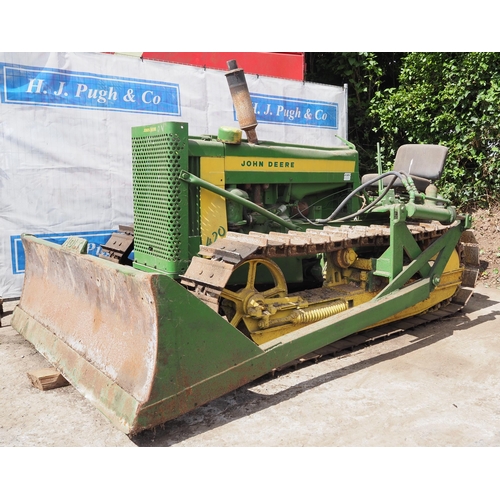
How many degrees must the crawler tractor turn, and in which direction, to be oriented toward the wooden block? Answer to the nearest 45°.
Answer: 0° — it already faces it

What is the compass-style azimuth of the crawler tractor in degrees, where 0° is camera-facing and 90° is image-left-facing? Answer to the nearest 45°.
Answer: approximately 45°

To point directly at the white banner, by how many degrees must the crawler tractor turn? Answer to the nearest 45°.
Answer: approximately 90° to its right

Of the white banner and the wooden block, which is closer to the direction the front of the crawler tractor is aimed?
the wooden block
